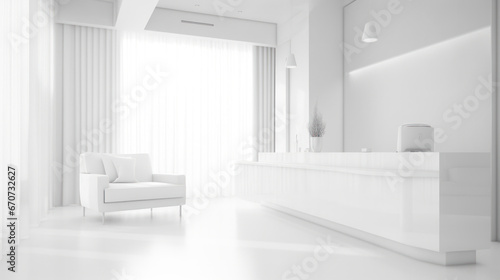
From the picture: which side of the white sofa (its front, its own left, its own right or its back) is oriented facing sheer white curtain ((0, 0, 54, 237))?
right

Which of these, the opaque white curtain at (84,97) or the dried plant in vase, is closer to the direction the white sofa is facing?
the dried plant in vase

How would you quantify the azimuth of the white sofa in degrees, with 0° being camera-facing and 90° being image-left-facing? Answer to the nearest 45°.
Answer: approximately 315°

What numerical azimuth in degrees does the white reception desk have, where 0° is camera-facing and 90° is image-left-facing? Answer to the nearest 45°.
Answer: approximately 45°

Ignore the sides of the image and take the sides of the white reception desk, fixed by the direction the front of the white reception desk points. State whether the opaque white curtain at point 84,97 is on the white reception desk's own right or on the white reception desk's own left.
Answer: on the white reception desk's own right

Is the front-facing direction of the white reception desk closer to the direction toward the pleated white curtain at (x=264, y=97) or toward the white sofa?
the white sofa

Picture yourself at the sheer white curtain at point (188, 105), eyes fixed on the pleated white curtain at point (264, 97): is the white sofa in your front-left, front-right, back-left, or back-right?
back-right
